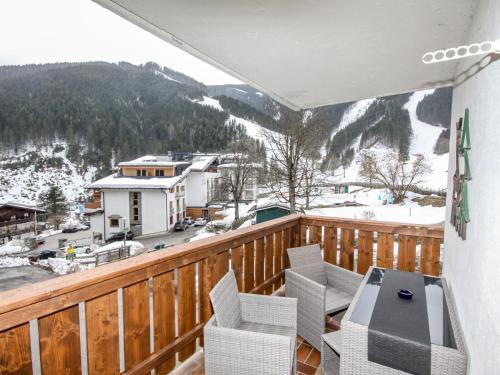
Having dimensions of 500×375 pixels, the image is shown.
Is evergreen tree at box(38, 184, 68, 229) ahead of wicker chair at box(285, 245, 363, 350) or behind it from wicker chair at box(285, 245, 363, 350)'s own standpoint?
behind

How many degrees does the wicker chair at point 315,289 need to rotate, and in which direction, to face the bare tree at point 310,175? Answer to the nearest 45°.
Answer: approximately 135° to its left

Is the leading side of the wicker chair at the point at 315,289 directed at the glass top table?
yes

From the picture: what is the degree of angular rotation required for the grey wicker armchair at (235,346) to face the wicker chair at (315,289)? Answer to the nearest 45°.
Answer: approximately 45° to its left

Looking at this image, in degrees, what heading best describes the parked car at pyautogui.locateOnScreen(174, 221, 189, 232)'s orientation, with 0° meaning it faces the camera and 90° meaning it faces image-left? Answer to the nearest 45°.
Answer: approximately 45°

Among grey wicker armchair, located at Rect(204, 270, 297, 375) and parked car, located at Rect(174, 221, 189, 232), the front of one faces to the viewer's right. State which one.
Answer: the grey wicker armchair

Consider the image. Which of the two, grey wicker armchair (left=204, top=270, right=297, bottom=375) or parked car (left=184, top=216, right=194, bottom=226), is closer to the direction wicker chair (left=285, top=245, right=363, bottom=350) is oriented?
the grey wicker armchair

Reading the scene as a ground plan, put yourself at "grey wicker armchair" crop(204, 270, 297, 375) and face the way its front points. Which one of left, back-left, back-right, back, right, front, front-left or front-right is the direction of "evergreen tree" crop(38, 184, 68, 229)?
back-left

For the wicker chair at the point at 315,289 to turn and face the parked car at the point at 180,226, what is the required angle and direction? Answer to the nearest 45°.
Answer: approximately 180°

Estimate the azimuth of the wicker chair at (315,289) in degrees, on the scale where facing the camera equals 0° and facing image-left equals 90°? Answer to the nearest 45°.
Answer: approximately 315°

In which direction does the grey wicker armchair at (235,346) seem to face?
to the viewer's right

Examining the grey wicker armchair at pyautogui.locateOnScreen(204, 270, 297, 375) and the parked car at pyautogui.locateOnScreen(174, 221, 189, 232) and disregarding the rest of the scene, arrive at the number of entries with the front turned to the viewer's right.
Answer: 1

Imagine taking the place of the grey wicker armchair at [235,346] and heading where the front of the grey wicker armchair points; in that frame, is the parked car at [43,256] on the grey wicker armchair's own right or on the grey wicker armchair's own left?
on the grey wicker armchair's own left

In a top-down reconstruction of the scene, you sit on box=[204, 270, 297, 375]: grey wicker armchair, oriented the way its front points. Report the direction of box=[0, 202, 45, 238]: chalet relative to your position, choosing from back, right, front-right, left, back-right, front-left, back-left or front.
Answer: back-left
